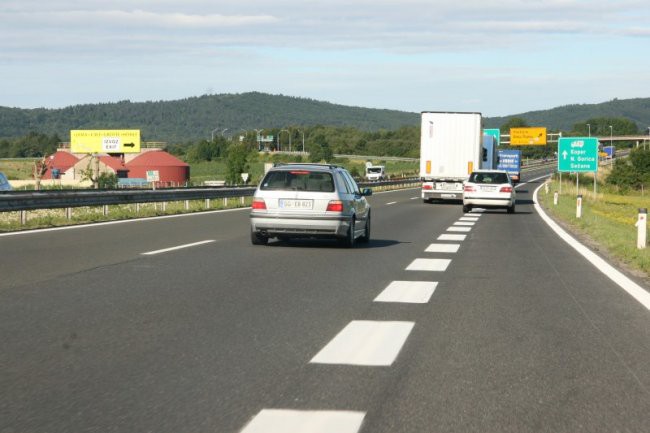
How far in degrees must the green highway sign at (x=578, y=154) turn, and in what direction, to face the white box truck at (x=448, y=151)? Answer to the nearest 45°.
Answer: approximately 45° to its right

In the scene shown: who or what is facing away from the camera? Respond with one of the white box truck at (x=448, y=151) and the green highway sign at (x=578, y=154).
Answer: the white box truck

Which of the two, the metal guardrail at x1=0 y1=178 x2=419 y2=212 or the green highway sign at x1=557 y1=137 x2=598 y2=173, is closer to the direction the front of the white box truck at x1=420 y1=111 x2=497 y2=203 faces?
the green highway sign

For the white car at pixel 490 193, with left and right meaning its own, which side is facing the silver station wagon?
back

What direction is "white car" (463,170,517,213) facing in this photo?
away from the camera

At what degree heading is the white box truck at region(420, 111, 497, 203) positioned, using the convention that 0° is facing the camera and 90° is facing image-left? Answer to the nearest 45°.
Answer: approximately 180°

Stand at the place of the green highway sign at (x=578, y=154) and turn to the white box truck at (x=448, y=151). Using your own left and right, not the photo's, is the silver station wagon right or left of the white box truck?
left

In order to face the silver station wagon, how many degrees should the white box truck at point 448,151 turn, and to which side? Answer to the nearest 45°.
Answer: approximately 180°

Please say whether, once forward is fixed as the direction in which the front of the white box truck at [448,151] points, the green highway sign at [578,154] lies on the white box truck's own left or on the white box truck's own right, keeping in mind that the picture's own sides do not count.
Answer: on the white box truck's own right

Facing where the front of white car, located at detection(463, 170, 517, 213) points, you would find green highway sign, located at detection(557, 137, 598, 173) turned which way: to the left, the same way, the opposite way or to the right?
the opposite way

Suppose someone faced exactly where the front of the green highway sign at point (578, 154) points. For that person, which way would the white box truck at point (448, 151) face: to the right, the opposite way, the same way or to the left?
the opposite way
